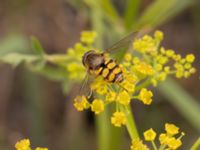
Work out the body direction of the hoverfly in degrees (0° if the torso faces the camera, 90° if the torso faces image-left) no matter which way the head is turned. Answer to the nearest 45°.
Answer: approximately 135°

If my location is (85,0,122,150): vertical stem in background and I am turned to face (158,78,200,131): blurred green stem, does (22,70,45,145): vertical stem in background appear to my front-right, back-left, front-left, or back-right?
back-left
